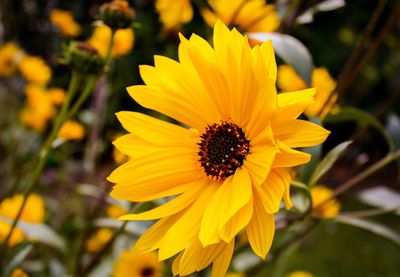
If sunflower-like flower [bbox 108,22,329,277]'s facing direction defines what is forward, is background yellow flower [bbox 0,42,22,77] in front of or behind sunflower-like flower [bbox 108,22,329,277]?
behind

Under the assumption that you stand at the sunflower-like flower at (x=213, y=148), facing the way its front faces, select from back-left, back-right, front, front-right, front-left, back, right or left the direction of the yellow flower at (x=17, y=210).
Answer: back-right

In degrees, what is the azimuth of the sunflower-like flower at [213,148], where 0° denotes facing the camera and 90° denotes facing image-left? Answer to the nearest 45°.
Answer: approximately 0°
